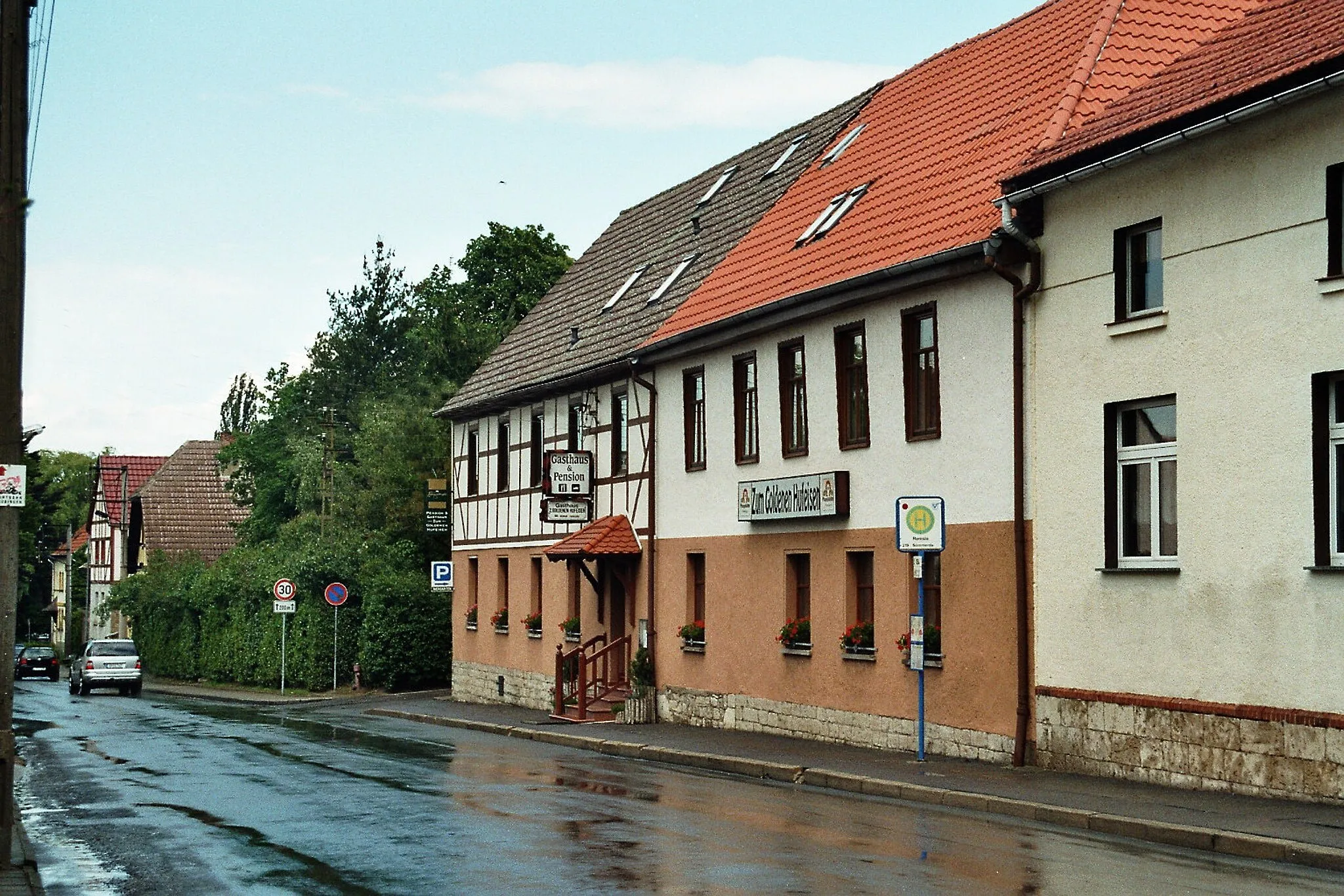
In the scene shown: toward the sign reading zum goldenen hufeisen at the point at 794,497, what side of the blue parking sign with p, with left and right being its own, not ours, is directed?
front

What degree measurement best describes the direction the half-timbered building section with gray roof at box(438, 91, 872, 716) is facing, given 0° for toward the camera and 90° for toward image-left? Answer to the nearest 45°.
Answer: approximately 45°

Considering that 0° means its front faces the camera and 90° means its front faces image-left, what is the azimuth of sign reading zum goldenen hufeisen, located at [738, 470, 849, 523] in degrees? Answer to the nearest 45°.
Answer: approximately 45°

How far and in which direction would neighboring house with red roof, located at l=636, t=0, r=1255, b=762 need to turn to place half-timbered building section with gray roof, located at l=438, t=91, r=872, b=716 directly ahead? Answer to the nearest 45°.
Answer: approximately 90° to its right

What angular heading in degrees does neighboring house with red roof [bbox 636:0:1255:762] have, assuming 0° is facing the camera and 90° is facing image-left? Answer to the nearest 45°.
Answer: approximately 45°

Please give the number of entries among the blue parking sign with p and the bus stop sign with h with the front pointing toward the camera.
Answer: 2

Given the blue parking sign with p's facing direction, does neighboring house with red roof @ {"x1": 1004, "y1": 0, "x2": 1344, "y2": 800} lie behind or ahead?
ahead

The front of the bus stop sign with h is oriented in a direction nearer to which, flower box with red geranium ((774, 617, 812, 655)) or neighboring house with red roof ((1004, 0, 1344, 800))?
the neighboring house with red roof

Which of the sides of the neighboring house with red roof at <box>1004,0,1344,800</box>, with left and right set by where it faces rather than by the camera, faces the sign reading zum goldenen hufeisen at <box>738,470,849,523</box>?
right

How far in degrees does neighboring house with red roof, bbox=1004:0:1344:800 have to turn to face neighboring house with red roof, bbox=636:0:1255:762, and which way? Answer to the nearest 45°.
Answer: approximately 90° to its right

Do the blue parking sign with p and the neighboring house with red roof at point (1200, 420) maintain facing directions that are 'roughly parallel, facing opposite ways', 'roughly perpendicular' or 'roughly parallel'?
roughly perpendicular

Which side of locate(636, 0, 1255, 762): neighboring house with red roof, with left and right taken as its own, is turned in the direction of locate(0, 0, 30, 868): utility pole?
front

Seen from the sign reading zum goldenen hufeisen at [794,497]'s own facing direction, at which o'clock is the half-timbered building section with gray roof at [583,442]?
The half-timbered building section with gray roof is roughly at 4 o'clock from the sign reading zum goldenen hufeisen.

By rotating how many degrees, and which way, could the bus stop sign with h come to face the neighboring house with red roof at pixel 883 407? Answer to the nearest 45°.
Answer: approximately 180°

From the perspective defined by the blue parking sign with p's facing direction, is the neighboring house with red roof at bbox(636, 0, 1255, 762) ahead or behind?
ahead
